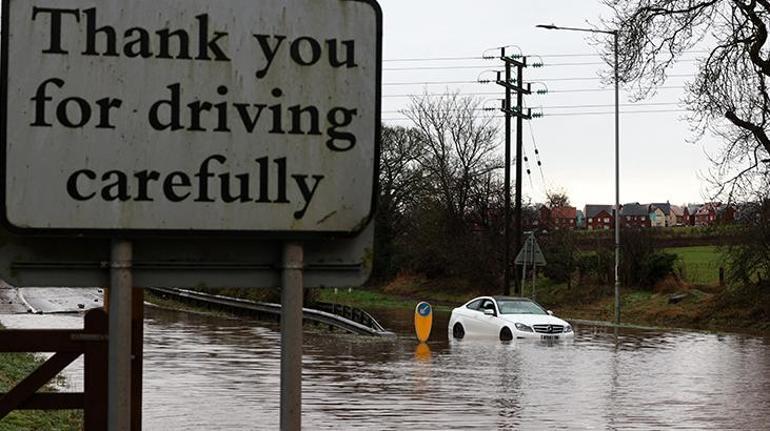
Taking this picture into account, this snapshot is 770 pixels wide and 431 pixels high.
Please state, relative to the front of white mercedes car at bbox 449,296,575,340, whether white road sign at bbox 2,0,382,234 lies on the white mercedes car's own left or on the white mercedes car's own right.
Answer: on the white mercedes car's own right

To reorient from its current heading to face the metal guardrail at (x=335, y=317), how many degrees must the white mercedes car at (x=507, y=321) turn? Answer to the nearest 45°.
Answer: approximately 135° to its right

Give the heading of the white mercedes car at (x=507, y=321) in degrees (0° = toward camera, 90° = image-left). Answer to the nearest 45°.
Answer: approximately 315°

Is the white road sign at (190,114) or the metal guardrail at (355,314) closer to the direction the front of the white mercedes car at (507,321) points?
the white road sign

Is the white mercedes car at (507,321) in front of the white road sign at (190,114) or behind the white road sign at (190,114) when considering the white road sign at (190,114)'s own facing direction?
behind

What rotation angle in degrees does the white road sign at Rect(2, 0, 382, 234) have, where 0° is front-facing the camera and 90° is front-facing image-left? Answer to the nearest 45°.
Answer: approximately 0°
